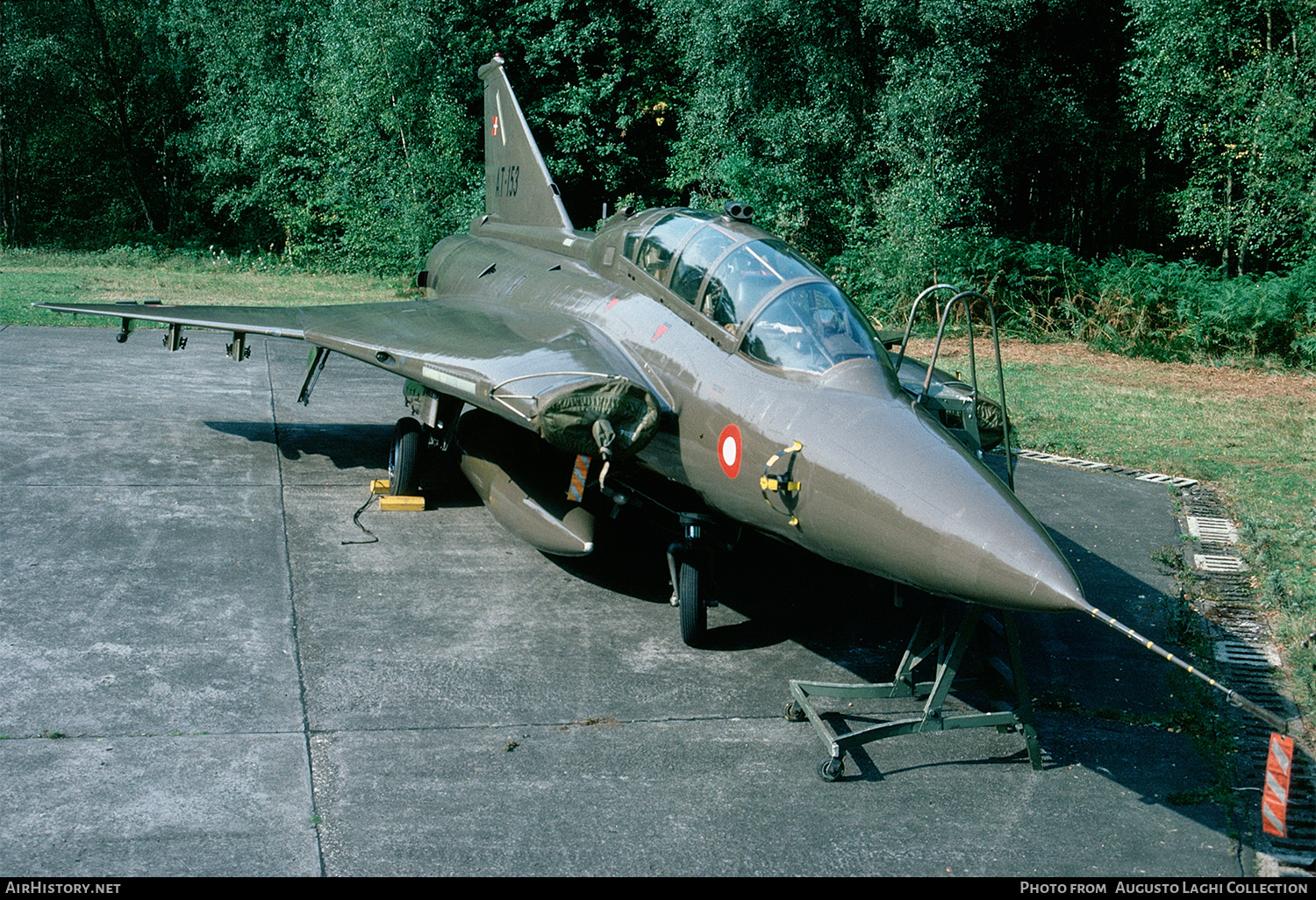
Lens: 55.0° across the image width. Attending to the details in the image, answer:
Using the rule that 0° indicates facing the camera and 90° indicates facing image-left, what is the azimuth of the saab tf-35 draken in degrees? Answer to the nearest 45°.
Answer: approximately 315°
